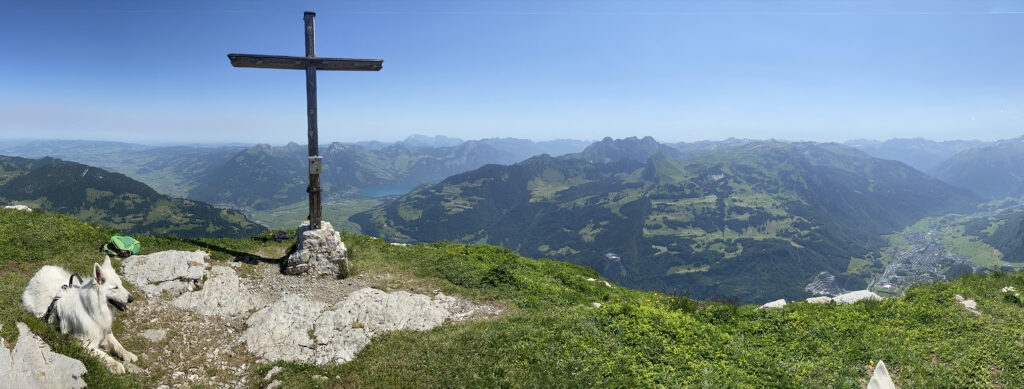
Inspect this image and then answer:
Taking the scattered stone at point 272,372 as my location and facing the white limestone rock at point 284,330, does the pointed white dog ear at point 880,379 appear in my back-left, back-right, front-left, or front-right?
back-right

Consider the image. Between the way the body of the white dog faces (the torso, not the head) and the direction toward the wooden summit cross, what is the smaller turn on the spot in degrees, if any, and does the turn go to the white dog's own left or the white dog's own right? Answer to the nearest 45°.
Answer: approximately 90° to the white dog's own left

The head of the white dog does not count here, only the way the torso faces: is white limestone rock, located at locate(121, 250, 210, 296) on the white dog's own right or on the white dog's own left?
on the white dog's own left

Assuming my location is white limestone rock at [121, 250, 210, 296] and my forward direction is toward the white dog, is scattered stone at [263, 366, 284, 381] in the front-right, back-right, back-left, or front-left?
front-left

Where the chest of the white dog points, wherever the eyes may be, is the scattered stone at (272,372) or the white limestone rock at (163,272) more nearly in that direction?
the scattered stone

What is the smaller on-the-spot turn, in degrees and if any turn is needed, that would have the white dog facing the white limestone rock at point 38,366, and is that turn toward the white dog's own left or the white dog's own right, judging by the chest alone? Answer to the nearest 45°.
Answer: approximately 90° to the white dog's own right

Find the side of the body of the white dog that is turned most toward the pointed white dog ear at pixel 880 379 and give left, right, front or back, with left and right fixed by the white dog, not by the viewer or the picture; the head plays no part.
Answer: front

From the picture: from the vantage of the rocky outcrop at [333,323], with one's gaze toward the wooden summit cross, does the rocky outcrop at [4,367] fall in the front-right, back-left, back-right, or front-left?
back-left

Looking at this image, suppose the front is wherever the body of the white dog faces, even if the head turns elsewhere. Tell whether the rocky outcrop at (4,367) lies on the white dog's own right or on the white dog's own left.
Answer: on the white dog's own right

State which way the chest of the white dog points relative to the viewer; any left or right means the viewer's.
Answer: facing the viewer and to the right of the viewer

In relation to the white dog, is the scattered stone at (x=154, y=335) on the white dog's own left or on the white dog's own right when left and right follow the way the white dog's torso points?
on the white dog's own left

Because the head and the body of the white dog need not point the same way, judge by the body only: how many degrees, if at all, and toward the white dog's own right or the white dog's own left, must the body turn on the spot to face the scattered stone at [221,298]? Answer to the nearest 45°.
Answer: approximately 90° to the white dog's own left
